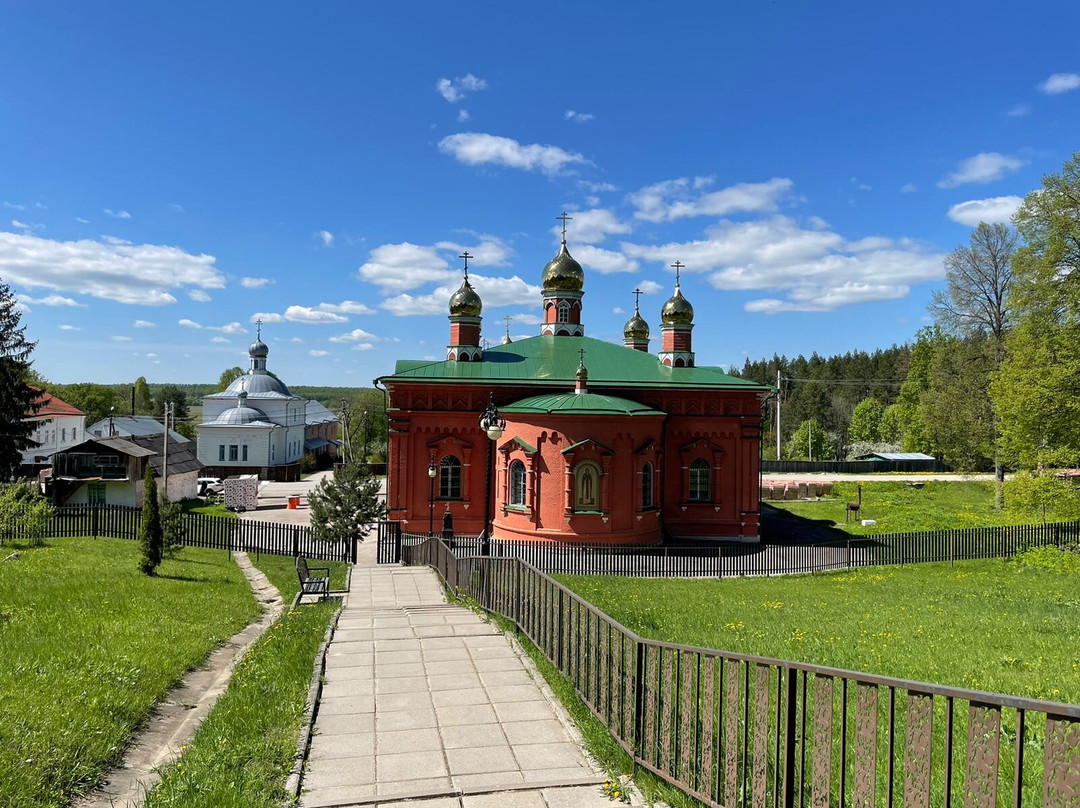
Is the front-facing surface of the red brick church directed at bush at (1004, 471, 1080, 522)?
no

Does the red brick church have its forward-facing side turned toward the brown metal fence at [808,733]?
no

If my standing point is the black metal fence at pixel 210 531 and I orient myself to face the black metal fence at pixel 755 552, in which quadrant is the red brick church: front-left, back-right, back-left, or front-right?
front-left

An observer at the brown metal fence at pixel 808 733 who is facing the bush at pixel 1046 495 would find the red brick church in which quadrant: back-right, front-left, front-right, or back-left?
front-left

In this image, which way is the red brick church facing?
away from the camera

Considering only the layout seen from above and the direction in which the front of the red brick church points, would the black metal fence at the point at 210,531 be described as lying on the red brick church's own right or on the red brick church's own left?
on the red brick church's own left

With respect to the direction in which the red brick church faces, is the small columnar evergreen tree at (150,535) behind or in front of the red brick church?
behind
